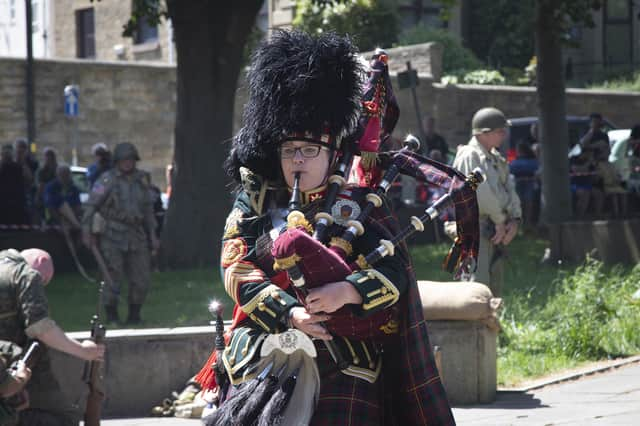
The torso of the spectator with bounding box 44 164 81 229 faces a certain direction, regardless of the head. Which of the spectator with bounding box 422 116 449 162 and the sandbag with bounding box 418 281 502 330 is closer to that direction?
the sandbag

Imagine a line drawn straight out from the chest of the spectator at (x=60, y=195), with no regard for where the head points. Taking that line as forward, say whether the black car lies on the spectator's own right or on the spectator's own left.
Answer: on the spectator's own left

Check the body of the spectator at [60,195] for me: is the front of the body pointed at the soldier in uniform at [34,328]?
yes

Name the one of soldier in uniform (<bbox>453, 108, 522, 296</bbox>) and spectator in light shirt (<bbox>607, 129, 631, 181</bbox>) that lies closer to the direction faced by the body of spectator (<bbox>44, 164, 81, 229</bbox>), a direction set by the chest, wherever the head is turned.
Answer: the soldier in uniform

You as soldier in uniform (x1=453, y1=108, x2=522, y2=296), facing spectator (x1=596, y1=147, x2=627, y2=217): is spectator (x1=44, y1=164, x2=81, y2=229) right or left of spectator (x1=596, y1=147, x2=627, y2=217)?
left

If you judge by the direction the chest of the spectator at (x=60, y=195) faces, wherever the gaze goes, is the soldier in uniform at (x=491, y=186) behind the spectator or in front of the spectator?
in front

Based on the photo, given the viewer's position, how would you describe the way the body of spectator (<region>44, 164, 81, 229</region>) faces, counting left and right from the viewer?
facing the viewer

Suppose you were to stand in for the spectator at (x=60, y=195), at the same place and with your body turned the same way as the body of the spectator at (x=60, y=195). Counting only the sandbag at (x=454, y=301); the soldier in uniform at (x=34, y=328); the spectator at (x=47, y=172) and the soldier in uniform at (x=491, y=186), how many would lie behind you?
1

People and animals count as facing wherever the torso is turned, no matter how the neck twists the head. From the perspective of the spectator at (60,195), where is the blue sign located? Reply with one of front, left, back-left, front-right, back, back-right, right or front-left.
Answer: back
